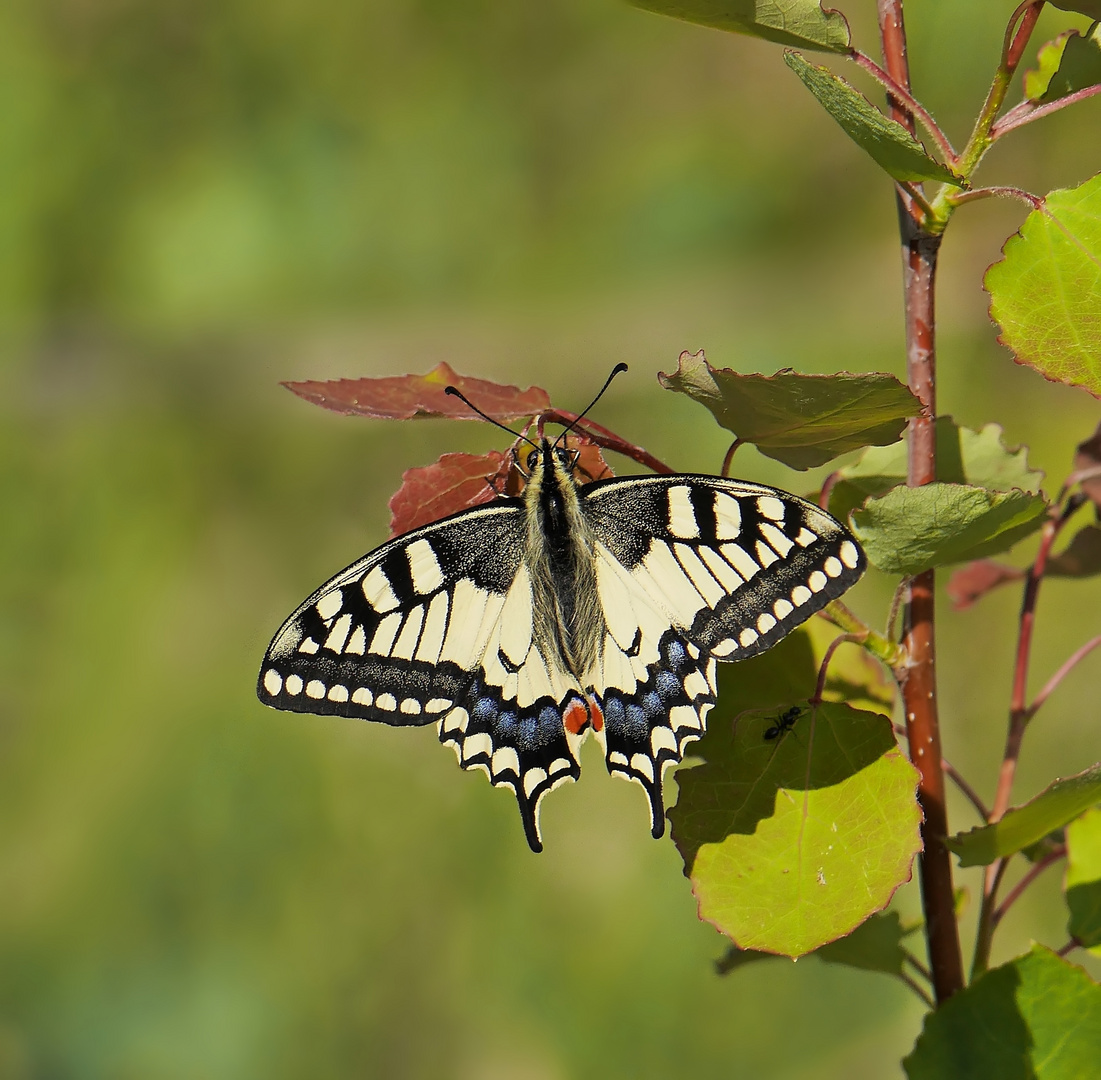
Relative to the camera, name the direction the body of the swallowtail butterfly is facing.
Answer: away from the camera
